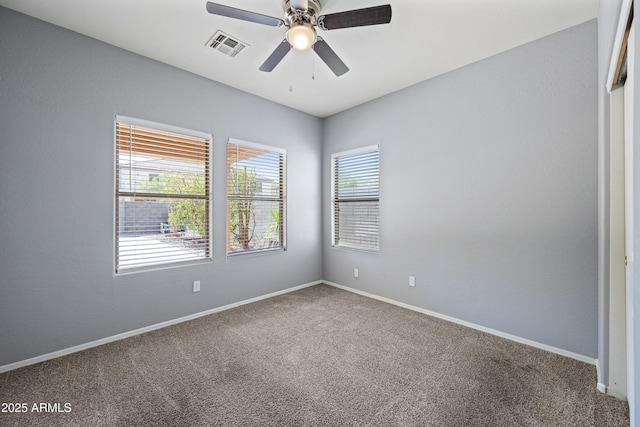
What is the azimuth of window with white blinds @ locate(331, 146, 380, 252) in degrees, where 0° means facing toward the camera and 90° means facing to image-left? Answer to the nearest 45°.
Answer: approximately 45°

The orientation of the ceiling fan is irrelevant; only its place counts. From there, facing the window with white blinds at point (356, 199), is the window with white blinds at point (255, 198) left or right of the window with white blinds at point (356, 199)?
left

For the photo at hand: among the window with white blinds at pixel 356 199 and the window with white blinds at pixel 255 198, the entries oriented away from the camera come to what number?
0

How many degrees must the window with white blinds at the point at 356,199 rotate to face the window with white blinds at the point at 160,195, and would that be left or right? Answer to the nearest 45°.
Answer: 0° — it already faces it

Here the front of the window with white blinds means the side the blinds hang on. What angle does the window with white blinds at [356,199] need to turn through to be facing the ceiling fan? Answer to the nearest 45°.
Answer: approximately 45° to its left

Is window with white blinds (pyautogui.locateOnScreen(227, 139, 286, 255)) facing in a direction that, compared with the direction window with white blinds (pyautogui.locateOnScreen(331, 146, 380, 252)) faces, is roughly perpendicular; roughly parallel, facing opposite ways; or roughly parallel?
roughly perpendicular

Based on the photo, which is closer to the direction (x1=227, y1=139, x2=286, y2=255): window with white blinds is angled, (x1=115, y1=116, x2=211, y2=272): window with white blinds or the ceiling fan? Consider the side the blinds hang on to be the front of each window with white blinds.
the ceiling fan

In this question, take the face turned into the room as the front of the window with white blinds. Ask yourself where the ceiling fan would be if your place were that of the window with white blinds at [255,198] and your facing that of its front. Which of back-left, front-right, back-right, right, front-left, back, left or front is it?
front-right

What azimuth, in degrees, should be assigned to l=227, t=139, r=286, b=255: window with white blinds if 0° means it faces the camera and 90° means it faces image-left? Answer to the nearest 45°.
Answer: approximately 315°
